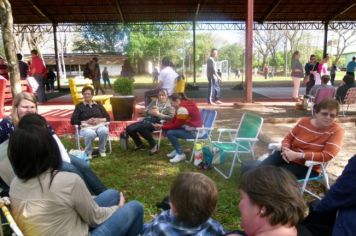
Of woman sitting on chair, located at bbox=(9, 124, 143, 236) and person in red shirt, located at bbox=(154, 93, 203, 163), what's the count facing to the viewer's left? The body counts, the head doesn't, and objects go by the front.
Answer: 1

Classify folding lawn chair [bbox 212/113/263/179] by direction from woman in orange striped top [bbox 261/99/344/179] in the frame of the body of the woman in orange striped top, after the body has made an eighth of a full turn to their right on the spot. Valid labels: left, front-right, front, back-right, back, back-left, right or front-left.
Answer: front-right

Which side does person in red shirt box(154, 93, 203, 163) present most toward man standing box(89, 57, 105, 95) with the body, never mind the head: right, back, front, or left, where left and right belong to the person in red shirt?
right

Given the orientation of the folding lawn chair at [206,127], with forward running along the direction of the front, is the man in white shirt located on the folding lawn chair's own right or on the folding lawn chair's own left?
on the folding lawn chair's own right

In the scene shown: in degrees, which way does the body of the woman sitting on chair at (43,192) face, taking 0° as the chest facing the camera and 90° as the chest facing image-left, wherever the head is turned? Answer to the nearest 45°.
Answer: approximately 225°

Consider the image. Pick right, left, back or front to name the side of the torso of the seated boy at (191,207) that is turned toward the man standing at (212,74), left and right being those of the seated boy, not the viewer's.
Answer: front

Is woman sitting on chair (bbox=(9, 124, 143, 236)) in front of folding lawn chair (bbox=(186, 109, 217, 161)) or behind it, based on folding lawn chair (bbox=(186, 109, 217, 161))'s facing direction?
in front

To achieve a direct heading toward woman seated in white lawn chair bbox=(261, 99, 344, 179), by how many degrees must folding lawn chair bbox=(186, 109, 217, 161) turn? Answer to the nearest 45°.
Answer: approximately 90° to its left

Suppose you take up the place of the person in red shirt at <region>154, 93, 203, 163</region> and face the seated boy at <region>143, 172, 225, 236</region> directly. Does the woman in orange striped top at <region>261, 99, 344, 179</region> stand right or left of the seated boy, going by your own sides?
left

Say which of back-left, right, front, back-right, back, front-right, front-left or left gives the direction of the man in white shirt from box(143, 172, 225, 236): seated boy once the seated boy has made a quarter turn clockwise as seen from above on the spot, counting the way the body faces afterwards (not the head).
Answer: left

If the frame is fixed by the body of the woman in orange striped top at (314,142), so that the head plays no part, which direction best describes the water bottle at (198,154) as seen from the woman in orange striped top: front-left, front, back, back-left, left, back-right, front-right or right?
right

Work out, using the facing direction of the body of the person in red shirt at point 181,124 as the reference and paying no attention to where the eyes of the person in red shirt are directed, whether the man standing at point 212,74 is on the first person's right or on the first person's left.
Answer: on the first person's right

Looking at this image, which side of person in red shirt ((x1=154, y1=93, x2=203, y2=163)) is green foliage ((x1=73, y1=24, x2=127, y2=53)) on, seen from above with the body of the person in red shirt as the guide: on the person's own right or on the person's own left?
on the person's own right

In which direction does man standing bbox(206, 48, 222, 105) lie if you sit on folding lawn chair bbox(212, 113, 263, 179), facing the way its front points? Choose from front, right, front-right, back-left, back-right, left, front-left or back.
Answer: back-right

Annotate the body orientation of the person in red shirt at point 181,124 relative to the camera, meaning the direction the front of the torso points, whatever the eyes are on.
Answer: to the viewer's left

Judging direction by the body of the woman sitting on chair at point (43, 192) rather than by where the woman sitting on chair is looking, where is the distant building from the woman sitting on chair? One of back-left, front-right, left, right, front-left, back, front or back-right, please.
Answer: front-left
